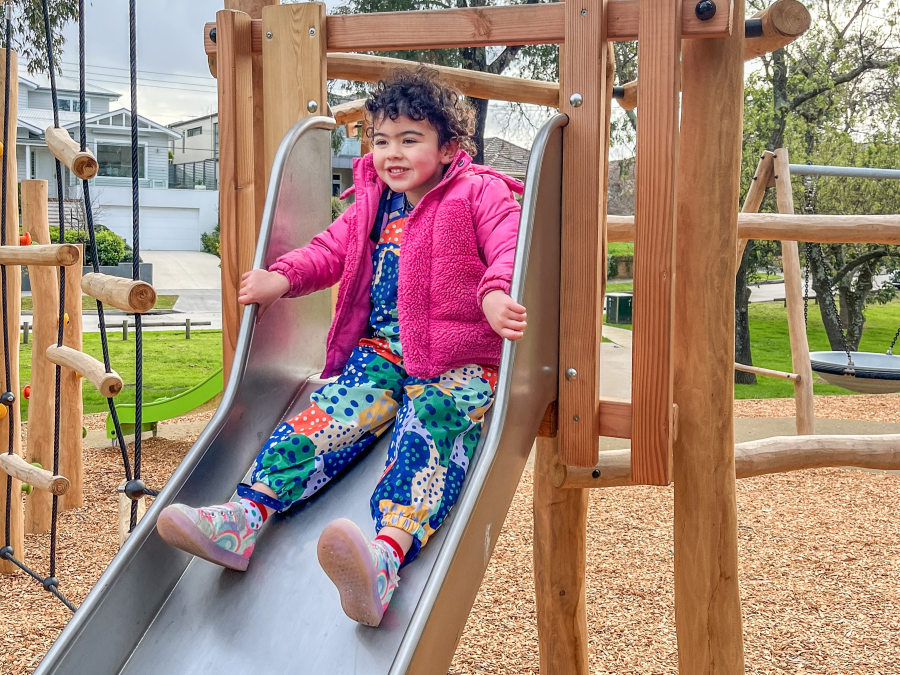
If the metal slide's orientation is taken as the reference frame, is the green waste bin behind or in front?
behind

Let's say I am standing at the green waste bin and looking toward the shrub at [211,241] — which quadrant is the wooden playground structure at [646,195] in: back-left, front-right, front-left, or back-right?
back-left

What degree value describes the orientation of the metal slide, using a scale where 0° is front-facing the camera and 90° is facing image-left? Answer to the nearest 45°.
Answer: approximately 45°

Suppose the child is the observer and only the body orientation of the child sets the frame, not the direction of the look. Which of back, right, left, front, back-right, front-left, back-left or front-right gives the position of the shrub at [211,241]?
back-right

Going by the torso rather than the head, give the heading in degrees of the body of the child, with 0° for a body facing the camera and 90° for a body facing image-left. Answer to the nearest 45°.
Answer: approximately 45°

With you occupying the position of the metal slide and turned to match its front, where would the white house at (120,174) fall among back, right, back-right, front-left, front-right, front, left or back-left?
back-right

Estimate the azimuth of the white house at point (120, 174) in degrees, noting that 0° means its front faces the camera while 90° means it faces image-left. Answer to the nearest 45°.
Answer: approximately 0°

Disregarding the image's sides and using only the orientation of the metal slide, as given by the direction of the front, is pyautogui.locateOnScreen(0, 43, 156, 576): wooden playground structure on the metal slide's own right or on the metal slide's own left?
on the metal slide's own right

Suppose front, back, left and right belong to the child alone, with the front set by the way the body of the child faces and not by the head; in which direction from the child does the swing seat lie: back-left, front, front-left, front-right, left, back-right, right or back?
back

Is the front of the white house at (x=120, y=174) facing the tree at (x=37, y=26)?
yes

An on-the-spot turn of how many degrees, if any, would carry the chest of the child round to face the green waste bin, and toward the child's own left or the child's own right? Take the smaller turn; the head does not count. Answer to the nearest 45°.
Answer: approximately 135° to the child's own right
